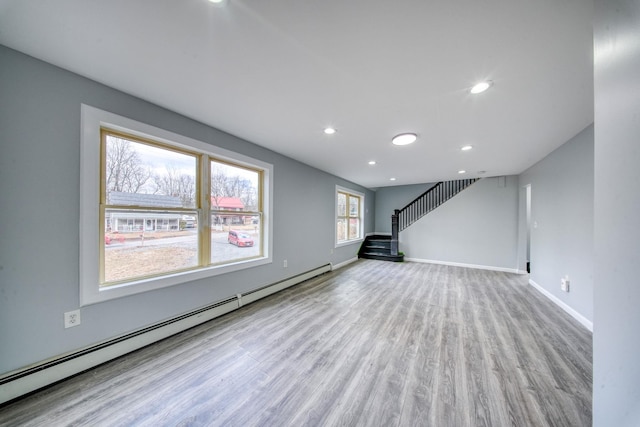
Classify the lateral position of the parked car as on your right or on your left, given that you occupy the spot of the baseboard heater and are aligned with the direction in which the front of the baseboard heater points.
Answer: on your left

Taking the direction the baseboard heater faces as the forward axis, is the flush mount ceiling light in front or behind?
in front

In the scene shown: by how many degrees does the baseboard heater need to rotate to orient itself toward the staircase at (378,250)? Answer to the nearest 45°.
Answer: approximately 45° to its left

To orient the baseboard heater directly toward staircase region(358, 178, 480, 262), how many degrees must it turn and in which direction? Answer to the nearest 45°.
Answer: approximately 45° to its left

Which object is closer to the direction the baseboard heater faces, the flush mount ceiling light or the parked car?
the flush mount ceiling light

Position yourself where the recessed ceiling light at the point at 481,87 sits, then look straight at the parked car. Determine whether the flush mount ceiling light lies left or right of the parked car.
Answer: right

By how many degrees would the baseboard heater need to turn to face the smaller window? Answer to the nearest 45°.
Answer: approximately 90° to its left

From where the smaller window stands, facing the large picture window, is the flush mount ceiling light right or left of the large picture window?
left

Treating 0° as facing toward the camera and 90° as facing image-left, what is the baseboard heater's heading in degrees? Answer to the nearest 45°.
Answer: approximately 315°
